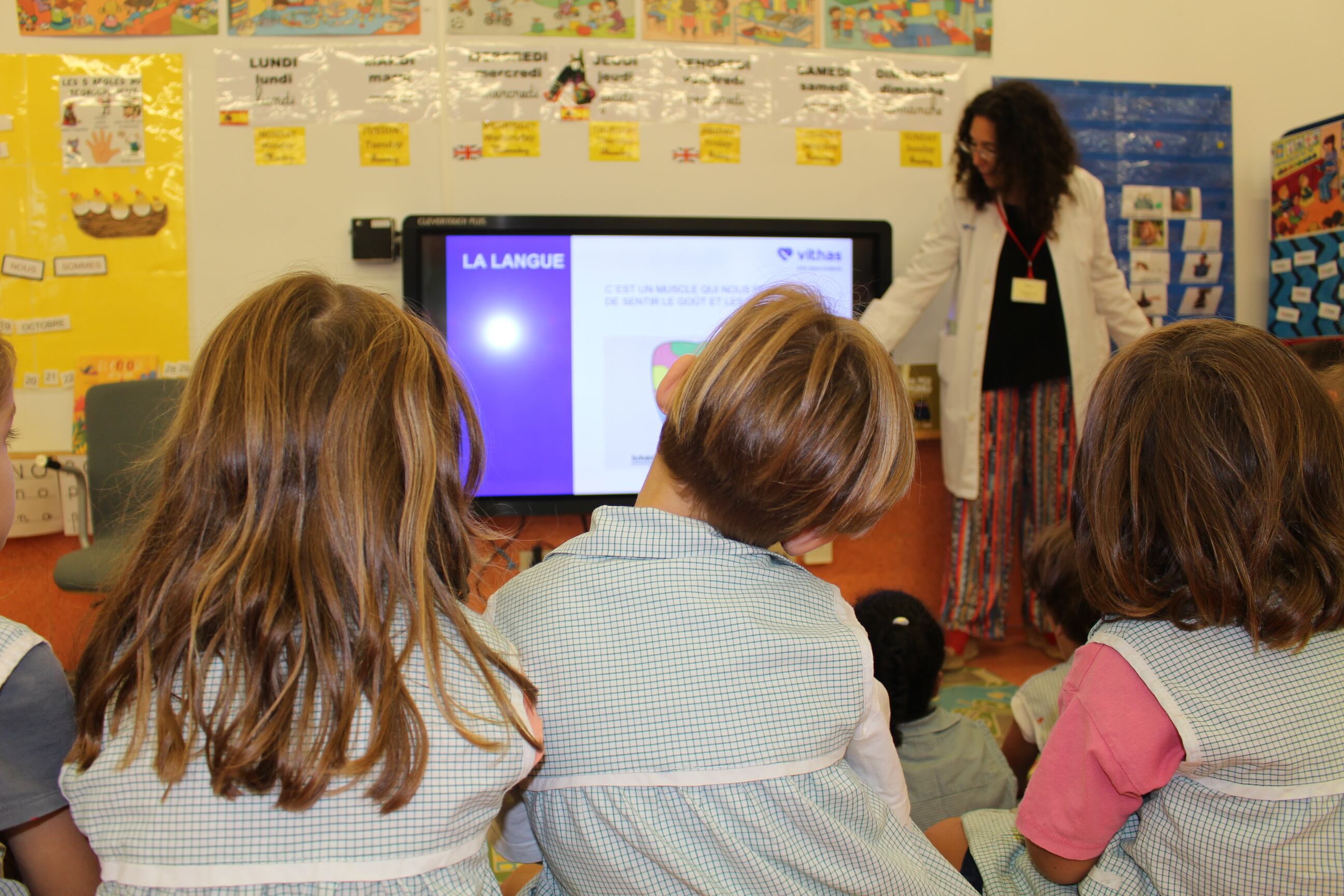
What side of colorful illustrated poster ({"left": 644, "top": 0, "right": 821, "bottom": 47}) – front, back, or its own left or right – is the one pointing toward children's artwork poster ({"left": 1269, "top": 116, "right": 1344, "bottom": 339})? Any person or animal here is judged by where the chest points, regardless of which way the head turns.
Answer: left

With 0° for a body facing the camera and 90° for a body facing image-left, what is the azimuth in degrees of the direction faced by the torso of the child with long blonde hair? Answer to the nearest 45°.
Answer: approximately 180°

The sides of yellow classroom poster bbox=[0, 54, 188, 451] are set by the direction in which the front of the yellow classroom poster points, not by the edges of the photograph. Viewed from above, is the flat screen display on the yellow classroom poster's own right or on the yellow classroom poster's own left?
on the yellow classroom poster's own left

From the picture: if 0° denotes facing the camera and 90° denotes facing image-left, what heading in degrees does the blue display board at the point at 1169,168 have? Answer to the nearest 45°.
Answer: approximately 0°

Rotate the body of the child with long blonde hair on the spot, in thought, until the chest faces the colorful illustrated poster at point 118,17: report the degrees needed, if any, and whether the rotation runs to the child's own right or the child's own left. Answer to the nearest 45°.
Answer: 0° — they already face it

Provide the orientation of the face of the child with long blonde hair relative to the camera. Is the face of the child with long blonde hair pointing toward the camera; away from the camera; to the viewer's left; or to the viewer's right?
away from the camera

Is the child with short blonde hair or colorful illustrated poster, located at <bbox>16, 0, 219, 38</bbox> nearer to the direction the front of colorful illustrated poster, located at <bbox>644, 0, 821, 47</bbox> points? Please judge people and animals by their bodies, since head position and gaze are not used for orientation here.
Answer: the child with short blonde hair

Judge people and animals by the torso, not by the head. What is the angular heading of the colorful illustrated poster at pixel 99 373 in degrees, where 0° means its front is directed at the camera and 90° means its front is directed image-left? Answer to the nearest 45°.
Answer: approximately 0°

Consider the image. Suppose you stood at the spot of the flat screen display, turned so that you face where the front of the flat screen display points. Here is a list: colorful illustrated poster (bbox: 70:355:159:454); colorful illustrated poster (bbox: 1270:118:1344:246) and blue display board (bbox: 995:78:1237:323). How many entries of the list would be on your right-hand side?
1

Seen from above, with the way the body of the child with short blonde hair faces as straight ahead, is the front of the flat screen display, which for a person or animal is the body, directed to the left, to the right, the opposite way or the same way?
the opposite way
